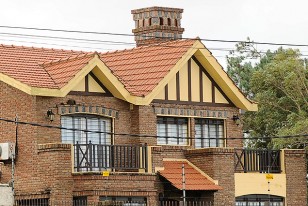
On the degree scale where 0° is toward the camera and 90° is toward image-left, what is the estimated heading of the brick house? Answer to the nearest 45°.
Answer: approximately 315°
